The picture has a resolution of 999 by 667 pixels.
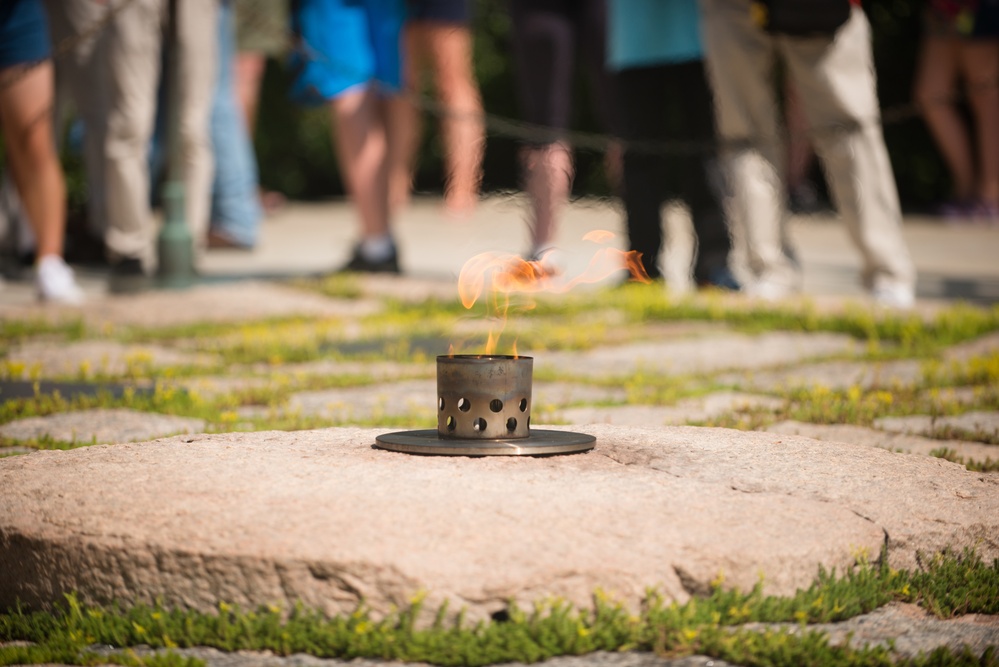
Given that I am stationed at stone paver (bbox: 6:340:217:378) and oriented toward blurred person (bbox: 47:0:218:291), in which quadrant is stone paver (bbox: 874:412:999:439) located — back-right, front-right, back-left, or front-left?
back-right

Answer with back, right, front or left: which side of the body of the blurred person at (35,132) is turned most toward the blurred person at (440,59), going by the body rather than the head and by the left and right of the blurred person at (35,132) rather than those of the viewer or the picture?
left

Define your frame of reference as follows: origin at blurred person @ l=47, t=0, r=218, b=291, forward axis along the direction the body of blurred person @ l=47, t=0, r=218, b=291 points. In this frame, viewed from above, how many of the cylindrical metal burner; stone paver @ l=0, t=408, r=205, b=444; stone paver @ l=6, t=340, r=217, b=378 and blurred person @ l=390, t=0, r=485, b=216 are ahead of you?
3

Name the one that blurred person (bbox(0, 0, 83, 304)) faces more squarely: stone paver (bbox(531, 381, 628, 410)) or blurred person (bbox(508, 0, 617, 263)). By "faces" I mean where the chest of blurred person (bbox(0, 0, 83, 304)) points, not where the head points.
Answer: the stone paver

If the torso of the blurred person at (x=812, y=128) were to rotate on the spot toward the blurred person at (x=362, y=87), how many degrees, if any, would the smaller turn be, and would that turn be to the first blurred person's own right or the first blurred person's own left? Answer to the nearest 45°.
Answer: approximately 90° to the first blurred person's own right

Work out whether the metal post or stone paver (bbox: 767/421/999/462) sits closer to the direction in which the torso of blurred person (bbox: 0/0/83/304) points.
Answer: the stone paver

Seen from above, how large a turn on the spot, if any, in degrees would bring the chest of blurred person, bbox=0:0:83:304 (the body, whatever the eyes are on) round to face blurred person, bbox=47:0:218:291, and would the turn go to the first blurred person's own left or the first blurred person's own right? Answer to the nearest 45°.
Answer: approximately 90° to the first blurred person's own left

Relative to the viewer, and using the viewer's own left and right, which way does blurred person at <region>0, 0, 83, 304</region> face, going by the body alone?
facing the viewer and to the right of the viewer

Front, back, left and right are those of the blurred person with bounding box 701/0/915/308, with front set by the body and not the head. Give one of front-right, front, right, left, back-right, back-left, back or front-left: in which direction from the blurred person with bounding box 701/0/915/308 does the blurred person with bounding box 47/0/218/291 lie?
right
